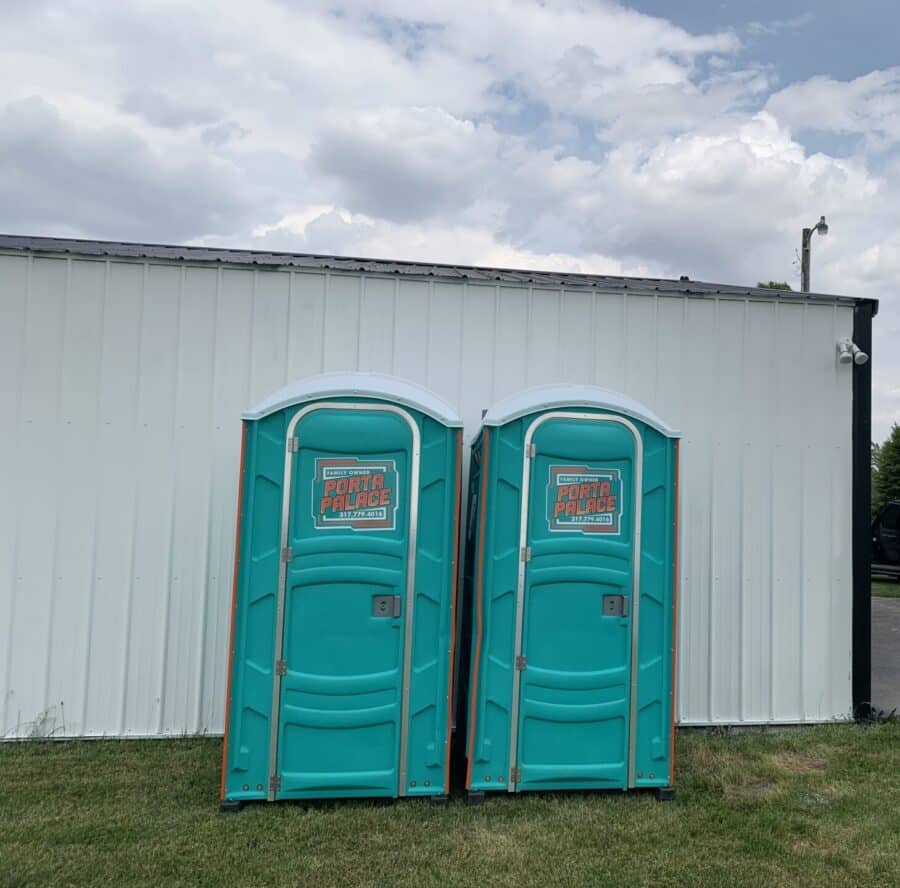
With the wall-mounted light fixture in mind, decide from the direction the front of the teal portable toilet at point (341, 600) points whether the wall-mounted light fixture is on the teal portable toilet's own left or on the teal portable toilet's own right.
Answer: on the teal portable toilet's own left

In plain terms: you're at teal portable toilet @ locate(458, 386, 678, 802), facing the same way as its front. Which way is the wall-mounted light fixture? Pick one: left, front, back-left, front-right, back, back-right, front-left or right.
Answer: back-left

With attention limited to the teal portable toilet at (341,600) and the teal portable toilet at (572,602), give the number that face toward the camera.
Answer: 2

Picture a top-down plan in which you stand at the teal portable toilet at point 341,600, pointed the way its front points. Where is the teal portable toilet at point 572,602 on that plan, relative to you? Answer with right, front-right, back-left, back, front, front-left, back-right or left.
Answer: left

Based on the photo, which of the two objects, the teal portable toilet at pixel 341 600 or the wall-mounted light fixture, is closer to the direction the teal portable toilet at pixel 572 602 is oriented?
the teal portable toilet

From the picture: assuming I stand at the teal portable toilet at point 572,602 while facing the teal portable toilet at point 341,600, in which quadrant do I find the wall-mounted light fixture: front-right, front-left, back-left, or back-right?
back-right
